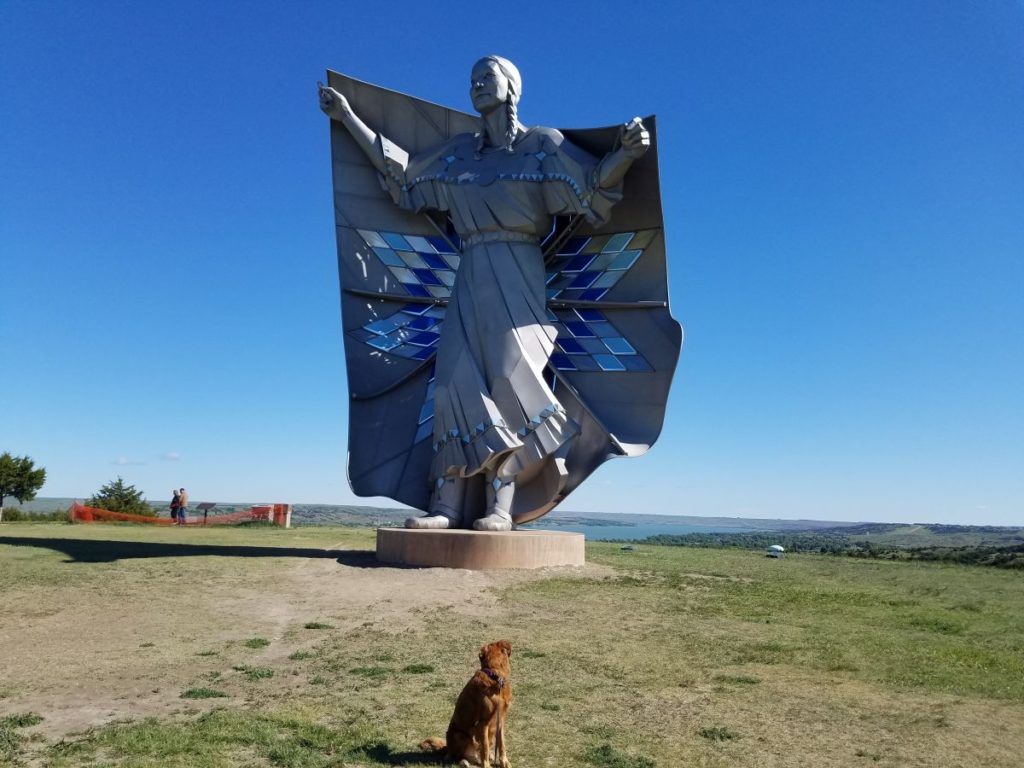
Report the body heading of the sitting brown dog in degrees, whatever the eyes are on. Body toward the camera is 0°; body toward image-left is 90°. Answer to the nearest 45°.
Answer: approximately 315°

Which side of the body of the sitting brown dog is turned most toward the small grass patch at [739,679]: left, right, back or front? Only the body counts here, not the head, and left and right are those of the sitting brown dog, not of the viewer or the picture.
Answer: left

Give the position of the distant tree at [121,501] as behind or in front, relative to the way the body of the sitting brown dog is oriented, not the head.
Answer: behind

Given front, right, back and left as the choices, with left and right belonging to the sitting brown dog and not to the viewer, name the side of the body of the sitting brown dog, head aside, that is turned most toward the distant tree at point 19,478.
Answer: back

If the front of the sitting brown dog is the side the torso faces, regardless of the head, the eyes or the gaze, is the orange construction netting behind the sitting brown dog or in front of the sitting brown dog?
behind

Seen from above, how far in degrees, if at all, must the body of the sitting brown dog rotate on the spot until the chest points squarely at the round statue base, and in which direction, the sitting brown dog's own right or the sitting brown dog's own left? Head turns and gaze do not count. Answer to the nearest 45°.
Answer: approximately 135° to the sitting brown dog's own left

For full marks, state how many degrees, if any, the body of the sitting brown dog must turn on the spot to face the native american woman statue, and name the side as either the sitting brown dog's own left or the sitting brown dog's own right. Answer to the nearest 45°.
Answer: approximately 135° to the sitting brown dog's own left

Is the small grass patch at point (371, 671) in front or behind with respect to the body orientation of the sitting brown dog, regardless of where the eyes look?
behind

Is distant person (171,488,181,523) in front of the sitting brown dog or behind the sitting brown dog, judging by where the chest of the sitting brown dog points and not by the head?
behind
